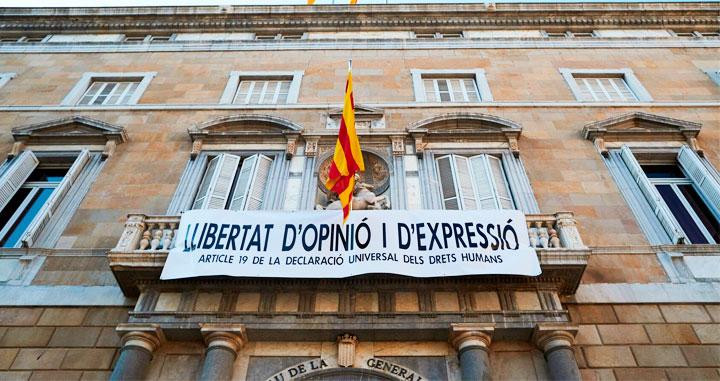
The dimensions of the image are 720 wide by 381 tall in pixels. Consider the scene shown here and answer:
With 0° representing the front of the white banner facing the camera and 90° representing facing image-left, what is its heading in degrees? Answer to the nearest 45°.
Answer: approximately 0°

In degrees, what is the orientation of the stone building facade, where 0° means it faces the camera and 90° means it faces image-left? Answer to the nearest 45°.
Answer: approximately 0°

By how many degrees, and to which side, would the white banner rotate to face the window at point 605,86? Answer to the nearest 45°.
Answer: approximately 90° to its left
